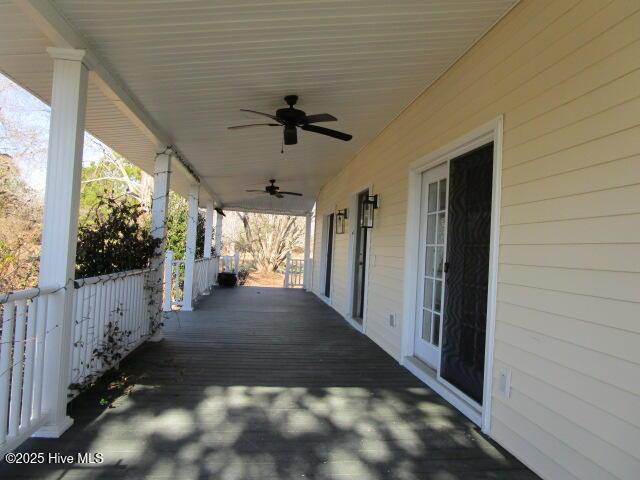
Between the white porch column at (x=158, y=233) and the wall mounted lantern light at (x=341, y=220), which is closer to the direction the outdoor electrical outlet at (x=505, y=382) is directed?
the white porch column

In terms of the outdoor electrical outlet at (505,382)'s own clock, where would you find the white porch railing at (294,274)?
The white porch railing is roughly at 2 o'clock from the outdoor electrical outlet.

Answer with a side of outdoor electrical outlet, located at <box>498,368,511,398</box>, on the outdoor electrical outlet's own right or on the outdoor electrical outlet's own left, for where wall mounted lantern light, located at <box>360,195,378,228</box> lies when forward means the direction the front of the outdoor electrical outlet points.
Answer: on the outdoor electrical outlet's own right

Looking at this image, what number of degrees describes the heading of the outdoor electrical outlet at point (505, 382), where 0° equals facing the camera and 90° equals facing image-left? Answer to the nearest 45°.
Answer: approximately 90°

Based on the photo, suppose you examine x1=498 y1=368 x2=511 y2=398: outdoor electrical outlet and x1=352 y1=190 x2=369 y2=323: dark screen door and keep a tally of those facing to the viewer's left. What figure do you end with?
2

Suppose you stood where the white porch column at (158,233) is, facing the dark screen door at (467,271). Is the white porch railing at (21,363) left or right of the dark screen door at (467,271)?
right

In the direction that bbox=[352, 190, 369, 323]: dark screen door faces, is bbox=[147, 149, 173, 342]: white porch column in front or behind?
in front

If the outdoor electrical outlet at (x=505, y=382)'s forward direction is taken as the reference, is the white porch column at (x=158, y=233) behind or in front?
in front

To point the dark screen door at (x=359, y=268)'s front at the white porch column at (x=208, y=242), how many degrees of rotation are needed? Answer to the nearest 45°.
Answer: approximately 45° to its right

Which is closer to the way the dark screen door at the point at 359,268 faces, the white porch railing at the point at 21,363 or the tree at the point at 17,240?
the tree

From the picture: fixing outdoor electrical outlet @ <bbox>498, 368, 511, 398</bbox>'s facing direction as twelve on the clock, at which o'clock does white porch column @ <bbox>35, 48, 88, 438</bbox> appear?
The white porch column is roughly at 11 o'clock from the outdoor electrical outlet.

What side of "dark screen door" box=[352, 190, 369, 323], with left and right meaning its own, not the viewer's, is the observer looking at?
left

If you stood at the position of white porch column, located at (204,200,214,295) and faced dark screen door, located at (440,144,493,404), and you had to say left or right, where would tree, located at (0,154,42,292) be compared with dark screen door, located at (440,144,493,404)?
right

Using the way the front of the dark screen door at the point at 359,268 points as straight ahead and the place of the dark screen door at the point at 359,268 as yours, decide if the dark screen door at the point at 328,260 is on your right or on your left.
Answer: on your right

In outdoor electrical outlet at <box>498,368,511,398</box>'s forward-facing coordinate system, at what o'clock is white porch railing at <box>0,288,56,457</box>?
The white porch railing is roughly at 11 o'clock from the outdoor electrical outlet.
